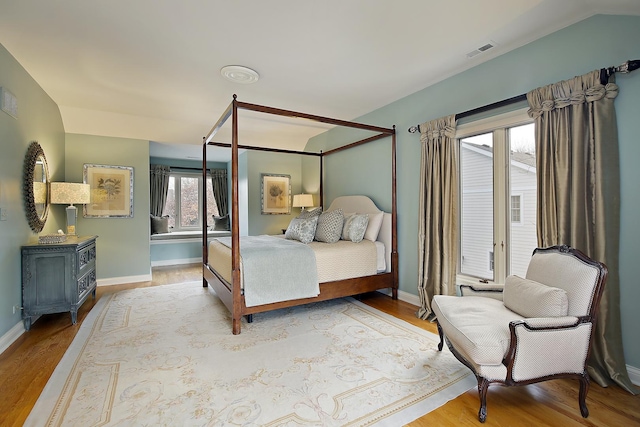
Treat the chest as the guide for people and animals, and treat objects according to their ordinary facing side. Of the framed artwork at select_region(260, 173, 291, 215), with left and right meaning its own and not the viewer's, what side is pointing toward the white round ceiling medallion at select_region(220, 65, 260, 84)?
front

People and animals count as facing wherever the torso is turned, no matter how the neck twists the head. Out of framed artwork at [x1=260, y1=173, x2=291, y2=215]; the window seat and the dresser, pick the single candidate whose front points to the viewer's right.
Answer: the dresser

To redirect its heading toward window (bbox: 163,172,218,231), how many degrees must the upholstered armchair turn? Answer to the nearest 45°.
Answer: approximately 45° to its right

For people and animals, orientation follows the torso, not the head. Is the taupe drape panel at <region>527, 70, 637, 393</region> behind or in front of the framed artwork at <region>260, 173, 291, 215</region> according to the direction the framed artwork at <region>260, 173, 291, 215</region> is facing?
in front

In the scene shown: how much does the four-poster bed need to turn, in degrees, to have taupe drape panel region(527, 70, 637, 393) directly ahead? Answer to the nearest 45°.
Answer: approximately 90° to its left

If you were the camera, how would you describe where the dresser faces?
facing to the right of the viewer

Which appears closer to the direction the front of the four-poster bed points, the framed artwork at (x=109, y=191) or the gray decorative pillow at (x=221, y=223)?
the framed artwork

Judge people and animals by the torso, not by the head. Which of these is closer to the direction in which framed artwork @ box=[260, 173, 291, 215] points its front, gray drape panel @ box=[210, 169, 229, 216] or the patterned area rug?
the patterned area rug

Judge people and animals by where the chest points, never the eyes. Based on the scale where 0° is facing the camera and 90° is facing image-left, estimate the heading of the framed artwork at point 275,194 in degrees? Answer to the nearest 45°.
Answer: approximately 0°

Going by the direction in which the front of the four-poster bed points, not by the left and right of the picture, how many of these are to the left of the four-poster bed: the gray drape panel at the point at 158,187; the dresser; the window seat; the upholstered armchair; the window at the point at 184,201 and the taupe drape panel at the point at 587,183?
2

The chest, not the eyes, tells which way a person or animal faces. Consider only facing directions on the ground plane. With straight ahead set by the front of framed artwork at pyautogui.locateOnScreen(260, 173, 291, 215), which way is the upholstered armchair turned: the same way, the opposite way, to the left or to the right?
to the right
